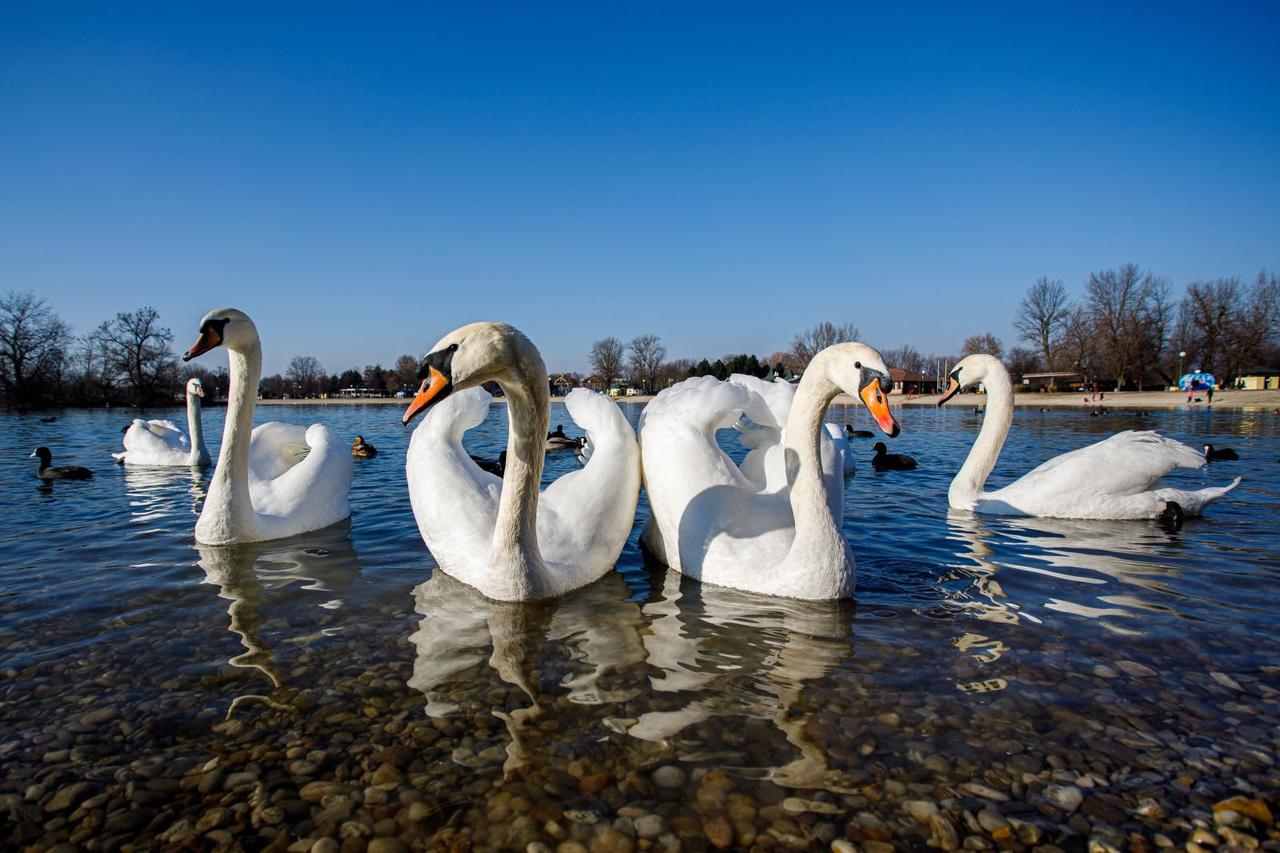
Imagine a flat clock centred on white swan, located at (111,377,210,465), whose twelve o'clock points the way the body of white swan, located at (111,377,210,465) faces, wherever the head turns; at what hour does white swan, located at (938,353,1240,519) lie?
white swan, located at (938,353,1240,519) is roughly at 2 o'clock from white swan, located at (111,377,210,465).

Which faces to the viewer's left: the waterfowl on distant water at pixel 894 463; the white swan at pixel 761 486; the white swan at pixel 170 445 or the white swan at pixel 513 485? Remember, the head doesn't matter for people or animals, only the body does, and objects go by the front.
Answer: the waterfowl on distant water

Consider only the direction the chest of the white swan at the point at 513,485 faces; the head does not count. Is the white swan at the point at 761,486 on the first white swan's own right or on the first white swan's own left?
on the first white swan's own left

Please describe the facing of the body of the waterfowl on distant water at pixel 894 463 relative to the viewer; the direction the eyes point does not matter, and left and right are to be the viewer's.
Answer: facing to the left of the viewer

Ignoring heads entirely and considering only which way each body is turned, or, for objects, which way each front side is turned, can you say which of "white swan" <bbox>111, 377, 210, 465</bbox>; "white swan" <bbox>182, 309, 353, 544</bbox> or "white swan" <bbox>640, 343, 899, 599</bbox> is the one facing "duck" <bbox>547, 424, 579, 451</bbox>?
"white swan" <bbox>111, 377, 210, 465</bbox>

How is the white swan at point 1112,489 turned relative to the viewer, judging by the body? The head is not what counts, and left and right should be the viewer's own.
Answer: facing to the left of the viewer

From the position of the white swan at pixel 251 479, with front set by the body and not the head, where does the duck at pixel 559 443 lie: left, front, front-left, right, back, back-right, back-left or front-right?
back

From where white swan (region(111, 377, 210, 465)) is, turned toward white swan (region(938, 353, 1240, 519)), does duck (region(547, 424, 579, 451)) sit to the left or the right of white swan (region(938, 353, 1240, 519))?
left

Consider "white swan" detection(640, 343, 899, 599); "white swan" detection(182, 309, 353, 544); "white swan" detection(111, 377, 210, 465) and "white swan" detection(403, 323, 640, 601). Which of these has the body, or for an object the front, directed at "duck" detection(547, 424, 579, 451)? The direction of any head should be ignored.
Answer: "white swan" detection(111, 377, 210, 465)

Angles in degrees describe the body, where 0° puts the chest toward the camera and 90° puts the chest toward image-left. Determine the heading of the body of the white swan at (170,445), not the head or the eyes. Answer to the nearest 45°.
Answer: approximately 270°

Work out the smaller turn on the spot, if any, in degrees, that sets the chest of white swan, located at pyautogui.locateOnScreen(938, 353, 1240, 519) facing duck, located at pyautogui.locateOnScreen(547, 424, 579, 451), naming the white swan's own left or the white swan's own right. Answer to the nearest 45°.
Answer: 0° — it already faces it

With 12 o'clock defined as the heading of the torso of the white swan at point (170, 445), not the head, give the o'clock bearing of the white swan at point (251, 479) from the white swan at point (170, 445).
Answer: the white swan at point (251, 479) is roughly at 3 o'clock from the white swan at point (170, 445).
